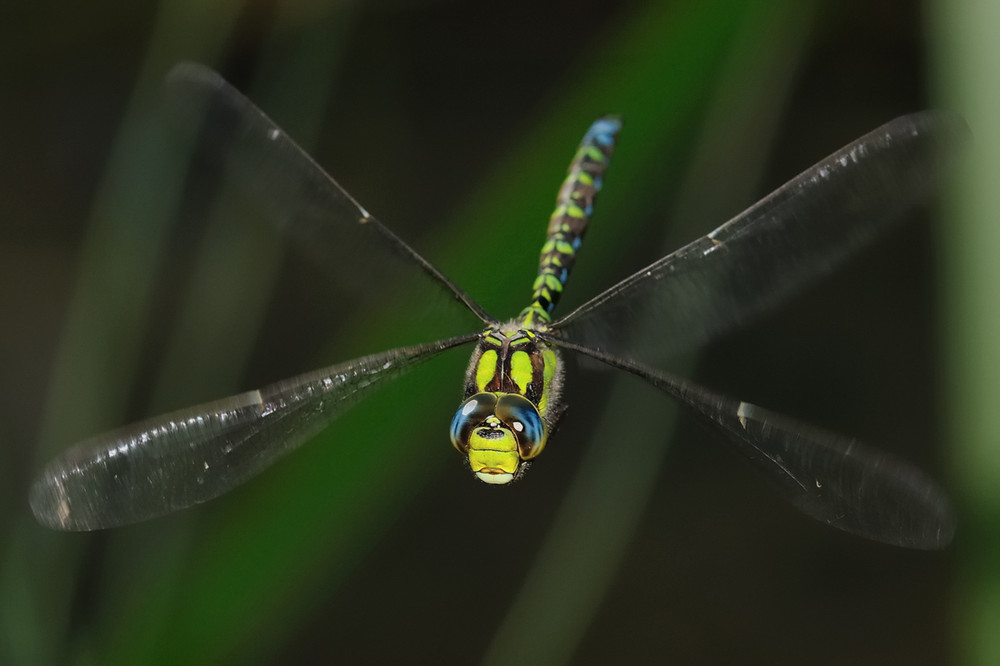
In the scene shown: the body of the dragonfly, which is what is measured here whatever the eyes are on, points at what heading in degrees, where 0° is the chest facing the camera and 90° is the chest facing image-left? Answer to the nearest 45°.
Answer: approximately 0°
